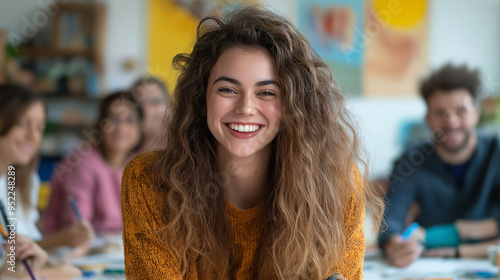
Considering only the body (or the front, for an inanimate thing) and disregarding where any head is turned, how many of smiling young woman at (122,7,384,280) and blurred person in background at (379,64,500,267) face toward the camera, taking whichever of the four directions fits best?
2

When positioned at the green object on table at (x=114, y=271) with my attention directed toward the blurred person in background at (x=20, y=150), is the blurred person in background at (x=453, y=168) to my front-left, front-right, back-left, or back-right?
back-right

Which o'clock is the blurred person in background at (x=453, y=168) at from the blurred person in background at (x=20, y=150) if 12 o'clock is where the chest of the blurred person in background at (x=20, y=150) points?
the blurred person in background at (x=453, y=168) is roughly at 11 o'clock from the blurred person in background at (x=20, y=150).

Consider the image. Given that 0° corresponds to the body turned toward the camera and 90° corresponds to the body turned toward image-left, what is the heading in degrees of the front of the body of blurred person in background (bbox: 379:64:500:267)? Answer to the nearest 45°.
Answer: approximately 0°

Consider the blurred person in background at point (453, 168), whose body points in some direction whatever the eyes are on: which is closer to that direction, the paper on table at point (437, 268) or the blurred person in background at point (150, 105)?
the paper on table

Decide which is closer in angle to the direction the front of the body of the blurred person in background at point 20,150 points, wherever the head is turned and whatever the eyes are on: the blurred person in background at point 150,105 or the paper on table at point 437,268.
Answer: the paper on table

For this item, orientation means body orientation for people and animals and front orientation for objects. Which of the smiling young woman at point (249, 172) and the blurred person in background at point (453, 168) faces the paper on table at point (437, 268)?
the blurred person in background

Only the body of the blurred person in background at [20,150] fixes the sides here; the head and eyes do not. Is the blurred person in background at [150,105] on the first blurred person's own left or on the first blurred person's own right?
on the first blurred person's own left

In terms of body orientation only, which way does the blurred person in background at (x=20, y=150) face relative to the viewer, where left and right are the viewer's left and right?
facing the viewer and to the right of the viewer

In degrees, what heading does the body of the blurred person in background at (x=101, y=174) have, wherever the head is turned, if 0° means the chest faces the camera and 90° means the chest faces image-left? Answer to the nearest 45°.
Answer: approximately 315°
